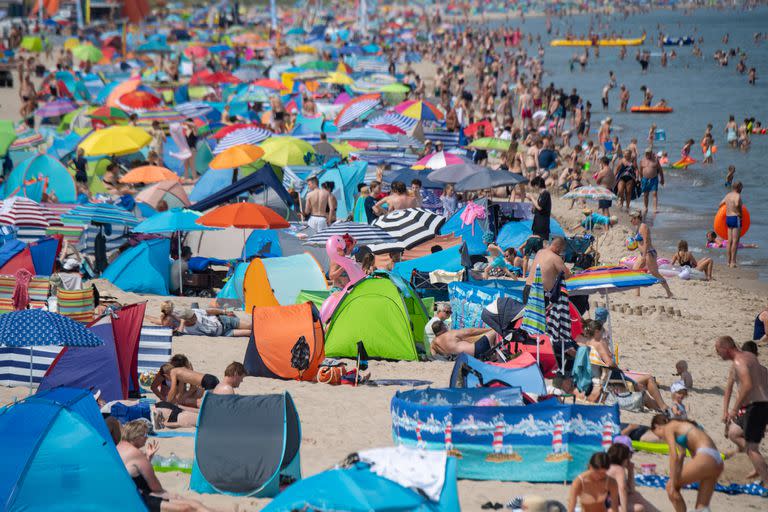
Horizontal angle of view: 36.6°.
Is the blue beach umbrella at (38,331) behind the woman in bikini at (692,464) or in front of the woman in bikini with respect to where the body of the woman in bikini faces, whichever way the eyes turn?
in front

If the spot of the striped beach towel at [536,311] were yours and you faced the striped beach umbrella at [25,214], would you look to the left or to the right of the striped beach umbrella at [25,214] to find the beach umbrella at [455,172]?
right

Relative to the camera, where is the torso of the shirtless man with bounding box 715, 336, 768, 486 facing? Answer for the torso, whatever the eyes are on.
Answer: to the viewer's left

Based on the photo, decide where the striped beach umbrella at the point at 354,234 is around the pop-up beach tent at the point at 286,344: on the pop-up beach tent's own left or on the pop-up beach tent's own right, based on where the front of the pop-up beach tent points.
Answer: on the pop-up beach tent's own left

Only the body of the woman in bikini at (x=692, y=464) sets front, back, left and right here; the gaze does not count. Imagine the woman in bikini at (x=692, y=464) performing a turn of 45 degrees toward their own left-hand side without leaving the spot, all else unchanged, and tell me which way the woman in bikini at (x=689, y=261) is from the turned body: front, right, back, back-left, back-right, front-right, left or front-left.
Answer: back-right

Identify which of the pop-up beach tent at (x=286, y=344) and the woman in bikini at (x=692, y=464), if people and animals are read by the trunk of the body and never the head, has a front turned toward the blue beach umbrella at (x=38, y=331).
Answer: the woman in bikini

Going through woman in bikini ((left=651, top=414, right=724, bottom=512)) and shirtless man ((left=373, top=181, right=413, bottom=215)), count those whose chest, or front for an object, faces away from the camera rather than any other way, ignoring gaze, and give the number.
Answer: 1

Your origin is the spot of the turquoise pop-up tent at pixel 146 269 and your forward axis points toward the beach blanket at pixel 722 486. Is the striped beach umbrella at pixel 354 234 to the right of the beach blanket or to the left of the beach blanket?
left
